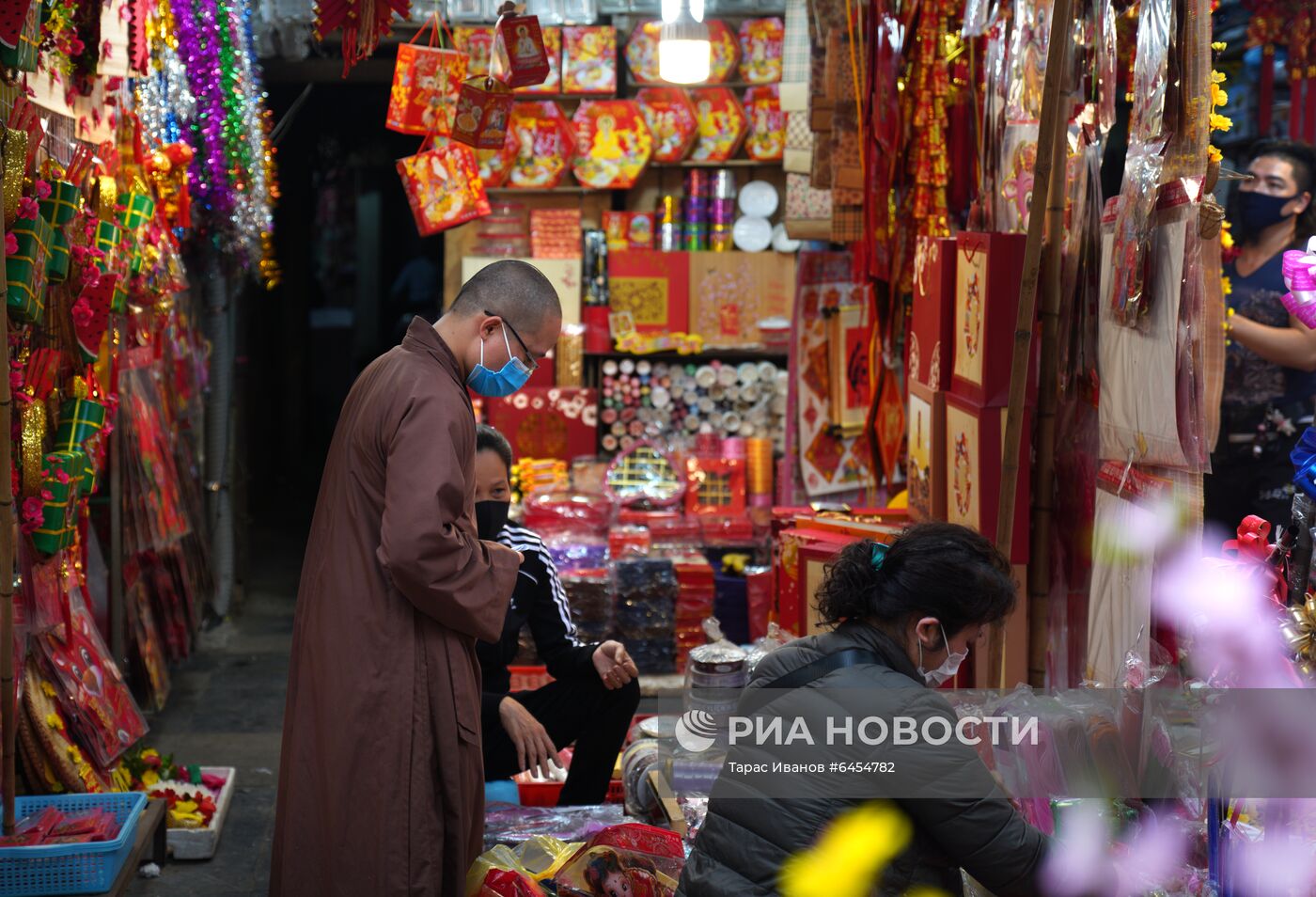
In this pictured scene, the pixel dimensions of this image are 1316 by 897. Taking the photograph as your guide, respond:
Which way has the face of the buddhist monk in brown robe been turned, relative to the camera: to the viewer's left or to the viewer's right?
to the viewer's right

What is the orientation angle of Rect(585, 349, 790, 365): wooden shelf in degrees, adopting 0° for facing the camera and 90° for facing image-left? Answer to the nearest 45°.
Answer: approximately 0°

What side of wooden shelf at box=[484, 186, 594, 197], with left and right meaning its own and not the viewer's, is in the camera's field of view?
front

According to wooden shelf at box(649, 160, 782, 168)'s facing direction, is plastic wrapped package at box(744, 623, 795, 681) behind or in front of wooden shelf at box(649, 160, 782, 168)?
in front

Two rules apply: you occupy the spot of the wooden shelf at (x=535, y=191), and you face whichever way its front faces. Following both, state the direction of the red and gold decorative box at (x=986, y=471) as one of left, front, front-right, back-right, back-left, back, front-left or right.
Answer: front

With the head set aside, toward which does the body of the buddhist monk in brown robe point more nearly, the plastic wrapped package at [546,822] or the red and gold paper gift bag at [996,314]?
the red and gold paper gift bag

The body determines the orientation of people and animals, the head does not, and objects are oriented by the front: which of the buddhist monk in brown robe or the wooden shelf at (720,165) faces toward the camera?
the wooden shelf

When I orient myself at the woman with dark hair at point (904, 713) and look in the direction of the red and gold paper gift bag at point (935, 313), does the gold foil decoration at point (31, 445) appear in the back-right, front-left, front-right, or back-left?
front-left

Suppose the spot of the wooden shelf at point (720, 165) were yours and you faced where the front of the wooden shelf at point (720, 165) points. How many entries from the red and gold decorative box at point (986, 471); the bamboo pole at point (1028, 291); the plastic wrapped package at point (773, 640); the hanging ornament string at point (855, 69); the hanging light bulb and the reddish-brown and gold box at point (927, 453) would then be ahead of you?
6

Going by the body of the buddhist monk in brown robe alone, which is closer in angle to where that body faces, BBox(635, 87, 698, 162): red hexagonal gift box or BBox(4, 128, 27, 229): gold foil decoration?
the red hexagonal gift box

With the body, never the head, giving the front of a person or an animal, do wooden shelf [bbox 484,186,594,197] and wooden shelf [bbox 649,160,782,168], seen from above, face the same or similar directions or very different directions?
same or similar directions

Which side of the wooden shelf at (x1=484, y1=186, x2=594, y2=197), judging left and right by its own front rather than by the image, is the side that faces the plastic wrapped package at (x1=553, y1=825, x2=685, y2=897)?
front

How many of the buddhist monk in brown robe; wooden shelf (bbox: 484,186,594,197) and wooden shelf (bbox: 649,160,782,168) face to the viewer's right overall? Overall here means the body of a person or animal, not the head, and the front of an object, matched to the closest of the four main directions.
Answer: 1

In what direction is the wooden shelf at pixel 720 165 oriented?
toward the camera

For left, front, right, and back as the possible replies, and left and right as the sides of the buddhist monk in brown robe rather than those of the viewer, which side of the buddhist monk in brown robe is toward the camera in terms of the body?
right

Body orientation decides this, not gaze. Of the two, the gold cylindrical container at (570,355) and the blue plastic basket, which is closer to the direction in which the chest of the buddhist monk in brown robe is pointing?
the gold cylindrical container
